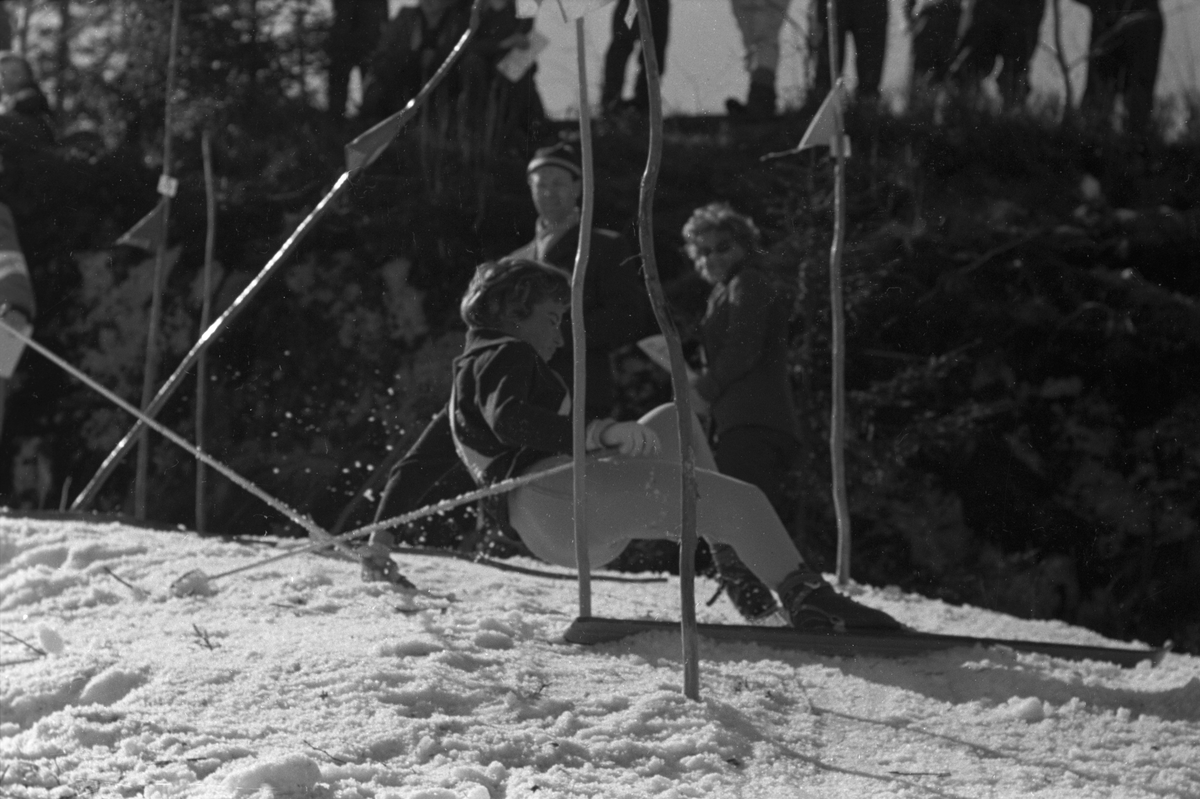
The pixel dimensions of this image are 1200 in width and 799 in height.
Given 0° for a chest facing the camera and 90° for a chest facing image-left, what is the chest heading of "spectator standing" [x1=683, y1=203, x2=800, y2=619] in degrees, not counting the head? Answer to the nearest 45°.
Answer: approximately 45°

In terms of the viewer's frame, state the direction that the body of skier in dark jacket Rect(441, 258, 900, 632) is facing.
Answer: to the viewer's right

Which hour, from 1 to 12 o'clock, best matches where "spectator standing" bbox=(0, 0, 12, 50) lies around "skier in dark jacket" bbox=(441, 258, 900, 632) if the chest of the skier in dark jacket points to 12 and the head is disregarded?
The spectator standing is roughly at 8 o'clock from the skier in dark jacket.

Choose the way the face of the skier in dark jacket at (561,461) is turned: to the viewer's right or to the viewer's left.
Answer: to the viewer's right

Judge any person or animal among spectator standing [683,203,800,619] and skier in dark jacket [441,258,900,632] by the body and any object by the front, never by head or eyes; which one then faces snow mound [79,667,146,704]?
the spectator standing
